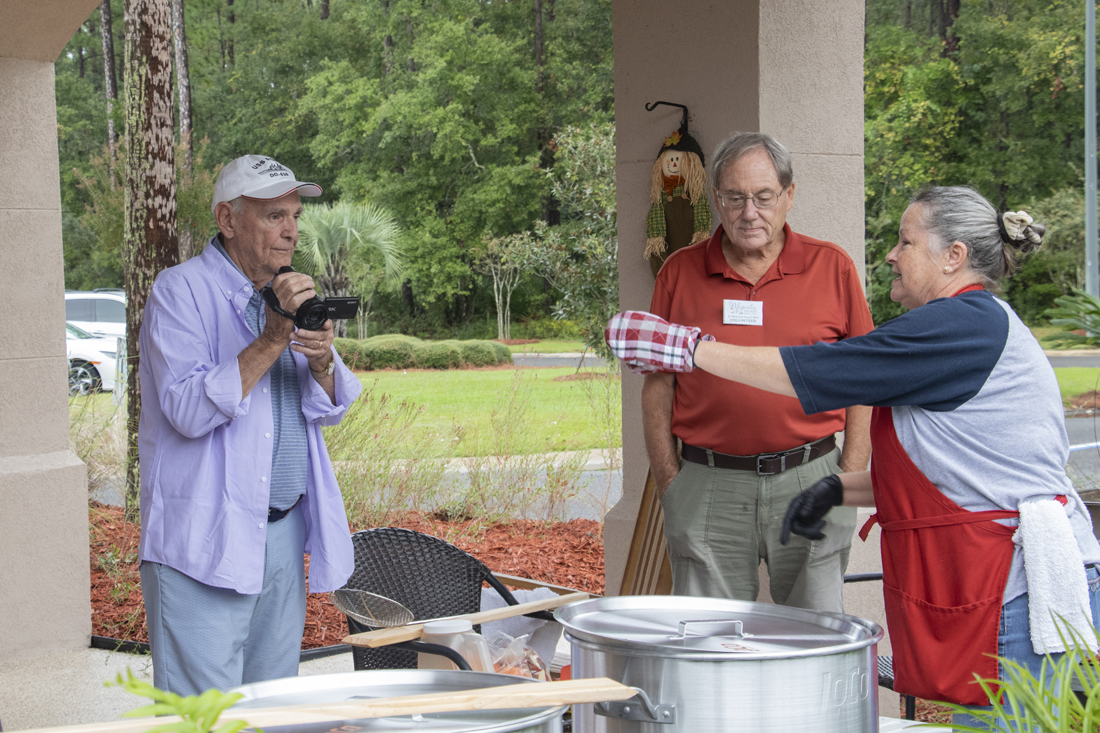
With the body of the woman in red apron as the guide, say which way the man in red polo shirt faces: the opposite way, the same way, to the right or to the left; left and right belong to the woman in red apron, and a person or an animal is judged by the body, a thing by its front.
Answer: to the left

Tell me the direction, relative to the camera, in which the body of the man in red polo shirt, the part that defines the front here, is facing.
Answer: toward the camera

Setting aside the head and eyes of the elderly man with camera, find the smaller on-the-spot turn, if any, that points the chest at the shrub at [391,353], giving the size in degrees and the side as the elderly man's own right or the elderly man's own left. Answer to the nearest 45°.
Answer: approximately 135° to the elderly man's own left

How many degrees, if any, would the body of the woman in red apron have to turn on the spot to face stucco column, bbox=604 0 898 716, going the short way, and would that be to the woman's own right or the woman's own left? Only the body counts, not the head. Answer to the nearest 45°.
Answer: approximately 90° to the woman's own right

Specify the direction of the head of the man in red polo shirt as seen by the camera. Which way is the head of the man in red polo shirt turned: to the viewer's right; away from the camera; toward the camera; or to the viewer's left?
toward the camera

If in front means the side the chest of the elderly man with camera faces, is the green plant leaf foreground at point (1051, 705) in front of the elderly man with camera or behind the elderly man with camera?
in front

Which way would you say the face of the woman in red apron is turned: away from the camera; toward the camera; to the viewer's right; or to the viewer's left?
to the viewer's left

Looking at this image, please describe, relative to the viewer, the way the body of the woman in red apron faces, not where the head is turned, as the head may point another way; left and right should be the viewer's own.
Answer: facing to the left of the viewer

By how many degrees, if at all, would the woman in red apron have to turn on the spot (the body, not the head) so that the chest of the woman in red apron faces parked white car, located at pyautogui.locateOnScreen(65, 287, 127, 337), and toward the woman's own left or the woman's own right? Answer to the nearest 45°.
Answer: approximately 45° to the woman's own right

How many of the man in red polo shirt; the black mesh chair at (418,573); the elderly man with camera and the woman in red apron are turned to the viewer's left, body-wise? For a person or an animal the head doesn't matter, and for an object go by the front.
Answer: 1

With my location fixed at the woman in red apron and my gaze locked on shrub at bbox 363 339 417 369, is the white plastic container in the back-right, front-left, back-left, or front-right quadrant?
front-left

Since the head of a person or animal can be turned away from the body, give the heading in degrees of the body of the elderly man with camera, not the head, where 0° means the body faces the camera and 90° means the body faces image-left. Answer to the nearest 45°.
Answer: approximately 315°

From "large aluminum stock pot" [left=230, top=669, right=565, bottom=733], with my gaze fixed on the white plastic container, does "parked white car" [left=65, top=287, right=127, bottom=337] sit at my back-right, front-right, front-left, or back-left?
front-left
